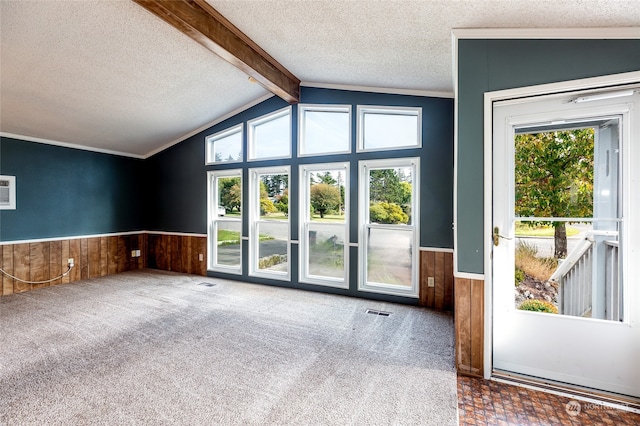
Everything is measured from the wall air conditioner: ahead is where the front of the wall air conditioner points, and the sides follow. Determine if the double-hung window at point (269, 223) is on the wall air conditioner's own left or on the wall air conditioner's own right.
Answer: on the wall air conditioner's own left

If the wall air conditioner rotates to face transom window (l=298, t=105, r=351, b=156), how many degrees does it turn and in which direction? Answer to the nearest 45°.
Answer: approximately 45° to its left

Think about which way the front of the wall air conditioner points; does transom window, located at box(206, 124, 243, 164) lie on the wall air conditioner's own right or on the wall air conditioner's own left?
on the wall air conditioner's own left

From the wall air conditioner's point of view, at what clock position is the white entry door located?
The white entry door is roughly at 11 o'clock from the wall air conditioner.

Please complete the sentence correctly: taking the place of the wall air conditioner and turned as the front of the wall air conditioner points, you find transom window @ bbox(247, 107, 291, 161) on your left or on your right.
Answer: on your left

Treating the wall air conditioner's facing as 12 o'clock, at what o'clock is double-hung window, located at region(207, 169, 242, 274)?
The double-hung window is roughly at 10 o'clock from the wall air conditioner.
